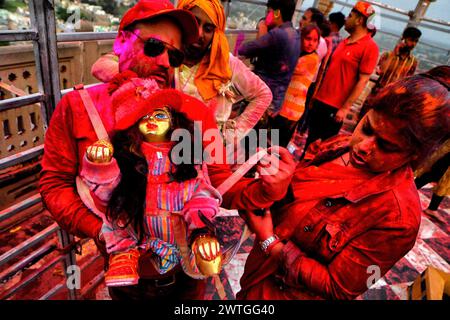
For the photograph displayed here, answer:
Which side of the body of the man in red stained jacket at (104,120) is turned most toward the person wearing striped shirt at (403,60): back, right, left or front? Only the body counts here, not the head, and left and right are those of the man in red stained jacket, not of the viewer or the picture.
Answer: left

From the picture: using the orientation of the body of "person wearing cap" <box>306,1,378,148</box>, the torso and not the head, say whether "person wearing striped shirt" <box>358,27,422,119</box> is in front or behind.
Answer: behind

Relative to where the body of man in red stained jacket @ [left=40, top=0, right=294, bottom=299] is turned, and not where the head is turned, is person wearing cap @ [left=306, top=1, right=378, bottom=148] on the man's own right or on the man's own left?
on the man's own left

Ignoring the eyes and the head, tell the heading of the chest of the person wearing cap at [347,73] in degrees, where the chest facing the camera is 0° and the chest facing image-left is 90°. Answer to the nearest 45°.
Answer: approximately 45°

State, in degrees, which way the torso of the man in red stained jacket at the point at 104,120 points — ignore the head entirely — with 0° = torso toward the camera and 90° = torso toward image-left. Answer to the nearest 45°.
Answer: approximately 315°

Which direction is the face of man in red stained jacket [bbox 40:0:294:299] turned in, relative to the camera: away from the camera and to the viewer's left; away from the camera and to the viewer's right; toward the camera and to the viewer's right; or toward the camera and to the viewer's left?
toward the camera and to the viewer's right
